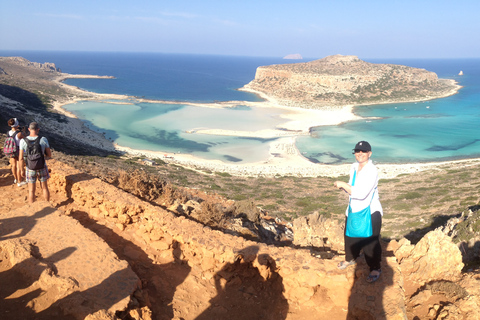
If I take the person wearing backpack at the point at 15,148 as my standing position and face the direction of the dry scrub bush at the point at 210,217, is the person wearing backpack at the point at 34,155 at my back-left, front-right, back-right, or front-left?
front-right

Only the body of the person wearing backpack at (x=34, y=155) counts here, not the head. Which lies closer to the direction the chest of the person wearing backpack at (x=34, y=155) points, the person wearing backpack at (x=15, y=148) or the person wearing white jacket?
the person wearing backpack

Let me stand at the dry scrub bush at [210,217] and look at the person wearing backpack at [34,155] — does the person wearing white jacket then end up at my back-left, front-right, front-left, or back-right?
back-left

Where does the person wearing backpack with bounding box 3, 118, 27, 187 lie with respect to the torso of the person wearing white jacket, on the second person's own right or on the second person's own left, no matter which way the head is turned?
on the second person's own right

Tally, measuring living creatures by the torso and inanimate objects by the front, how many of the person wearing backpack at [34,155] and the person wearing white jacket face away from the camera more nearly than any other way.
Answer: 1

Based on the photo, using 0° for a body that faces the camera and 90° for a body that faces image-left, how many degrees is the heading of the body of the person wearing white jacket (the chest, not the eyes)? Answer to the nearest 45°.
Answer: approximately 45°

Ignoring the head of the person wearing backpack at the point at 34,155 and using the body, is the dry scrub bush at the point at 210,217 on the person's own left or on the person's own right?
on the person's own right

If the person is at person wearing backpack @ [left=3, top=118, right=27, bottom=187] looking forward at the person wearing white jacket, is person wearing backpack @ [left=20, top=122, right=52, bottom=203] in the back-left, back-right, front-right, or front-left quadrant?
front-right

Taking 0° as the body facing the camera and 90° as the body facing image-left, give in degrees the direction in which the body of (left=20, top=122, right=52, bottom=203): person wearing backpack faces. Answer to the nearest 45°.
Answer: approximately 180°

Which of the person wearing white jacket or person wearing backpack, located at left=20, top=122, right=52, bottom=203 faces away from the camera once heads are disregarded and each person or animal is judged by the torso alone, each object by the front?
the person wearing backpack

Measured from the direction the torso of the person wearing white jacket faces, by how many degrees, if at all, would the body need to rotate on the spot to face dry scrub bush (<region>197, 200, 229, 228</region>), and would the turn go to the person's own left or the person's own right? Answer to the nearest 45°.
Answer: approximately 90° to the person's own right
